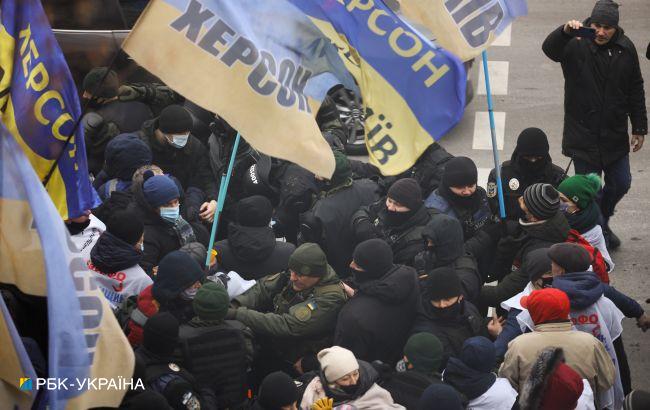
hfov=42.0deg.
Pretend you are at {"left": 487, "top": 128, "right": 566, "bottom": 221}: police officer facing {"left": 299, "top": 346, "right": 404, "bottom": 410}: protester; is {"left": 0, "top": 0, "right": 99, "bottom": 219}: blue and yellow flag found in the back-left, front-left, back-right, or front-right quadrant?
front-right

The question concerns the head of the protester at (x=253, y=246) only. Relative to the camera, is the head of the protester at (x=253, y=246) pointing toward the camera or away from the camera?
away from the camera

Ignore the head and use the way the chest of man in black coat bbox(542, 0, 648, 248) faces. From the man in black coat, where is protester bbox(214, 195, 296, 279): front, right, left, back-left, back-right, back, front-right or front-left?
front-right

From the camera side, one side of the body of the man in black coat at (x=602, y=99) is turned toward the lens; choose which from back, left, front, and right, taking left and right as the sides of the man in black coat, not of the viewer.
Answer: front

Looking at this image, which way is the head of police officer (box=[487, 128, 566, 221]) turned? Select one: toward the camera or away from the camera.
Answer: toward the camera

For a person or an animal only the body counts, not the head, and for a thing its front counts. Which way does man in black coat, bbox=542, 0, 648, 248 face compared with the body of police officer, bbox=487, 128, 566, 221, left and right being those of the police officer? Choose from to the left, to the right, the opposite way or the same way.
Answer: the same way

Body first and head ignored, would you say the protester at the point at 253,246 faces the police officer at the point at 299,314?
no

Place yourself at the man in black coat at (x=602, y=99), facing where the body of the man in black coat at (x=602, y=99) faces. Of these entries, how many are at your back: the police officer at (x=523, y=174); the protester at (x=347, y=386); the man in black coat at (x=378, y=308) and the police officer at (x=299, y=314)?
0

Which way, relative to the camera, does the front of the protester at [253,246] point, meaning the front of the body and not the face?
away from the camera

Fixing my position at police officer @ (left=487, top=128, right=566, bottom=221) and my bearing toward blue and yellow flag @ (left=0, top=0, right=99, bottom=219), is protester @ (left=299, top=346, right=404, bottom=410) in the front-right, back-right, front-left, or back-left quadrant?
front-left

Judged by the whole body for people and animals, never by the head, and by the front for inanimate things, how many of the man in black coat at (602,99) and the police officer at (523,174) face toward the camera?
2

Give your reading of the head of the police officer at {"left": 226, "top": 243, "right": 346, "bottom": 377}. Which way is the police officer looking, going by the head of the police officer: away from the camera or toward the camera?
toward the camera

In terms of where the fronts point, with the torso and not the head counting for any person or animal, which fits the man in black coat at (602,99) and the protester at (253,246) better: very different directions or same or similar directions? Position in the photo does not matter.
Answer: very different directions

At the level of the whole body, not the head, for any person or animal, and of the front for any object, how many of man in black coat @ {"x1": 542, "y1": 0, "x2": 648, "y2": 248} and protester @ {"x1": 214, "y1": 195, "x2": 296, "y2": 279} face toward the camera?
1

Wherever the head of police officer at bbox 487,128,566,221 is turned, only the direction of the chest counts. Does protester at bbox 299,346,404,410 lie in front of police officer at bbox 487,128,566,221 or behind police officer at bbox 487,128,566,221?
in front

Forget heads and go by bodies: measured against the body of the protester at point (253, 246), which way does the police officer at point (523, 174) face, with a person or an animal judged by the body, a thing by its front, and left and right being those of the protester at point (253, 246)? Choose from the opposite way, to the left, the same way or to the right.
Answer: the opposite way
